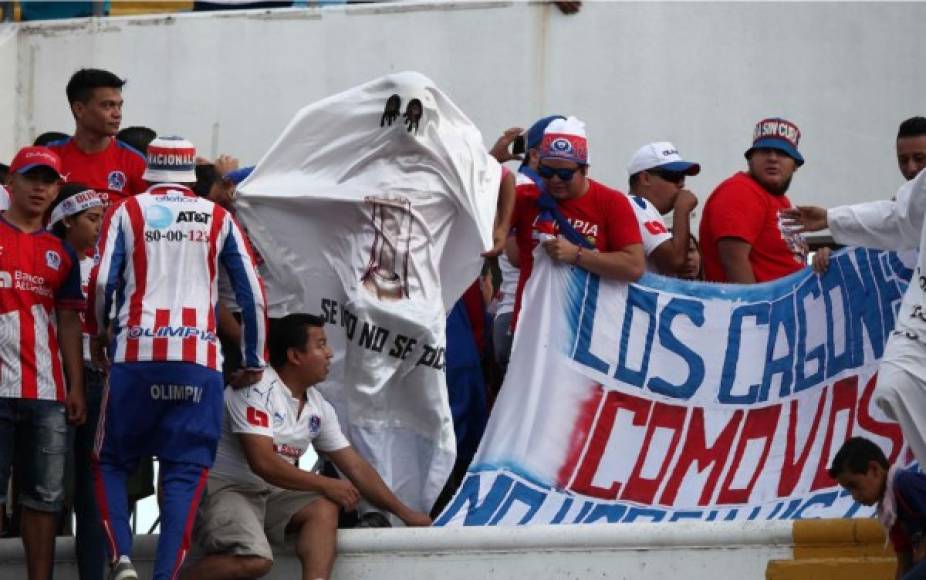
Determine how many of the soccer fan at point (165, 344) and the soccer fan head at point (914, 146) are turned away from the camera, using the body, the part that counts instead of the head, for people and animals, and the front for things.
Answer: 1

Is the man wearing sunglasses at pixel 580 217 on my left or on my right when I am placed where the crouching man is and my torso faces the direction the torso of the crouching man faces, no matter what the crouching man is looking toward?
on my left

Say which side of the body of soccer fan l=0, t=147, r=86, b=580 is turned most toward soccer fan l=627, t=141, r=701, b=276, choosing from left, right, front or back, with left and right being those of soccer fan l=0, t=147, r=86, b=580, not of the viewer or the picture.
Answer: left

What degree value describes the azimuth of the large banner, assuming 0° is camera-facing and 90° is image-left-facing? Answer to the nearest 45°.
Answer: approximately 0°

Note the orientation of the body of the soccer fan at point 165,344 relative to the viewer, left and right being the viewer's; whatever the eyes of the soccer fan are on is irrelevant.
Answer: facing away from the viewer

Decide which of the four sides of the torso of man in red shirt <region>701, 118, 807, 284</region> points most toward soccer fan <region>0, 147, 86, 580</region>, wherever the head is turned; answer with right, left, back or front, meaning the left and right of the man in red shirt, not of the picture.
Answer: right

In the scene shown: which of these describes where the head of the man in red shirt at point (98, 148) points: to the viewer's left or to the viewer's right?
to the viewer's right
